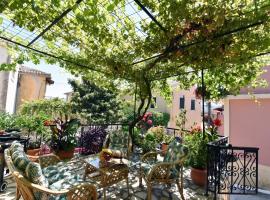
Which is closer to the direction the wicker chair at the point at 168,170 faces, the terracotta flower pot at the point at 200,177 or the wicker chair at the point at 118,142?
the wicker chair

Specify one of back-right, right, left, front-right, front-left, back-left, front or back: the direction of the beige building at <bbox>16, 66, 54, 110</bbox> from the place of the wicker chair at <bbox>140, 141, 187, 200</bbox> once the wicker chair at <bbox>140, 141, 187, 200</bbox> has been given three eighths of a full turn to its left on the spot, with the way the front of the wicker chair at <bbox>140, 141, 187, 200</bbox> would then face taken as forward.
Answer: back

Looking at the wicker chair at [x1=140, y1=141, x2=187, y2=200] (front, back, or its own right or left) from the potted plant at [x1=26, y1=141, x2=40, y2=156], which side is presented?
front

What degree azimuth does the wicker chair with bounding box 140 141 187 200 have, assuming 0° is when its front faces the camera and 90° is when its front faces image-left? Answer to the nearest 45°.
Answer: approximately 90°

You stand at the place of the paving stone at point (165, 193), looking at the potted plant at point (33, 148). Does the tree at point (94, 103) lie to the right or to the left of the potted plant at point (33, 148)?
right

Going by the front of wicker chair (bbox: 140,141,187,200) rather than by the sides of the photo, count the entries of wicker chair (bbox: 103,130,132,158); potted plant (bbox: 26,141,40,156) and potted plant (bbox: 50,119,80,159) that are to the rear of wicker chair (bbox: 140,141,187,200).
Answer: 0

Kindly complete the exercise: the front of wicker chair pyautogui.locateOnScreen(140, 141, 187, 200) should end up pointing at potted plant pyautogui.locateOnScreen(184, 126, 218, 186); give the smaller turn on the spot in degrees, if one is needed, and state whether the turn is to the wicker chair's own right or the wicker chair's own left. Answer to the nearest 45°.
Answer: approximately 135° to the wicker chair's own right
